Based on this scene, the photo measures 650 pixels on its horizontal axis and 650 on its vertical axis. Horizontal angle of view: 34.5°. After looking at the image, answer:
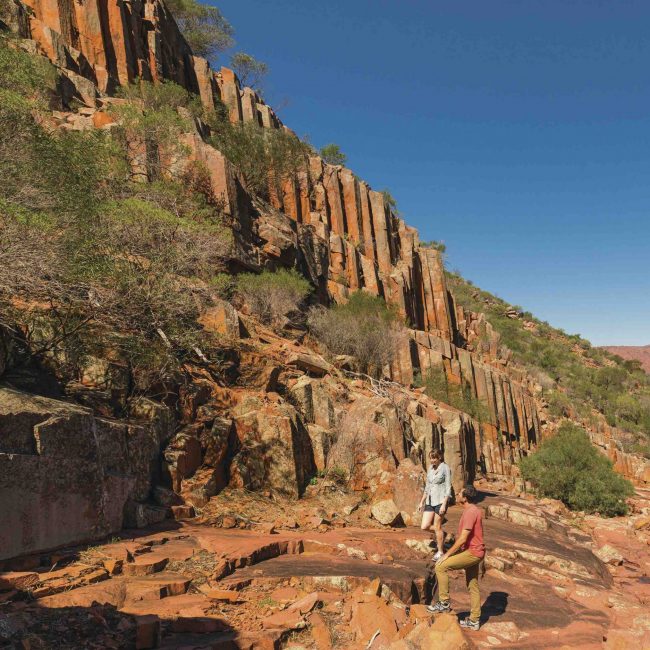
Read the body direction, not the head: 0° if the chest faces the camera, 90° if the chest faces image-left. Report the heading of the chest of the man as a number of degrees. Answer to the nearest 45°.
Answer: approximately 90°

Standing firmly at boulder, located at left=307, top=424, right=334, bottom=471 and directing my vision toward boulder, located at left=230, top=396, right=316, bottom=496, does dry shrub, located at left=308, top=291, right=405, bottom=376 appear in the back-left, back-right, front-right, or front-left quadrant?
back-right

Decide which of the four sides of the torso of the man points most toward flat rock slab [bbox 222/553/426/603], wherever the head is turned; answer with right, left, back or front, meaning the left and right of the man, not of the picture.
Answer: front
